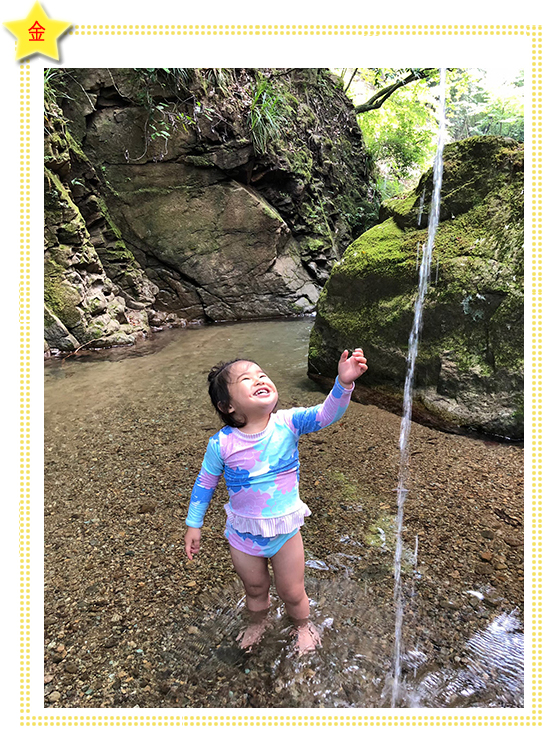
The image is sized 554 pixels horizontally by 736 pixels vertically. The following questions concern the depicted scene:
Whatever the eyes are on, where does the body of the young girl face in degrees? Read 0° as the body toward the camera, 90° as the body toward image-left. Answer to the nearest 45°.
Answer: approximately 0°

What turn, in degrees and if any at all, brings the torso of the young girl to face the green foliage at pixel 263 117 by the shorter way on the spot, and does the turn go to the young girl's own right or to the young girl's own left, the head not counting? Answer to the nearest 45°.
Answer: approximately 180°

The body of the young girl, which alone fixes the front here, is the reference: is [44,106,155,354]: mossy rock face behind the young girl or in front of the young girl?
behind

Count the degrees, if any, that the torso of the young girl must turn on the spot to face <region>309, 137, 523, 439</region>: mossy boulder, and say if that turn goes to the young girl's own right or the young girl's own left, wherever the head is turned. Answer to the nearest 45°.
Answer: approximately 135° to the young girl's own left
